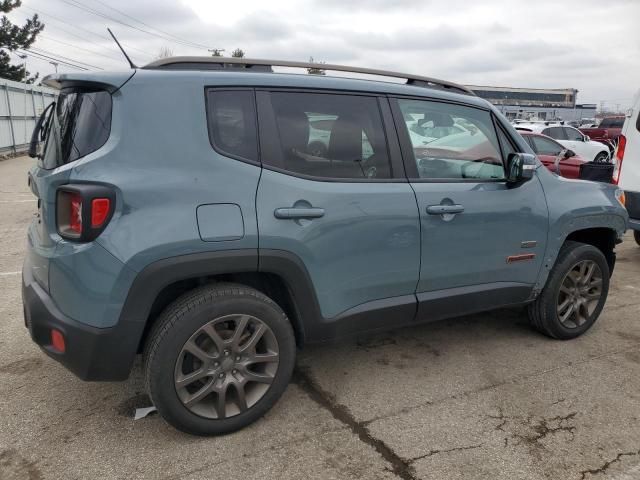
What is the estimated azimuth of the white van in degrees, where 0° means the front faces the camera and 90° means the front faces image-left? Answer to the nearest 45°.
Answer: approximately 180°

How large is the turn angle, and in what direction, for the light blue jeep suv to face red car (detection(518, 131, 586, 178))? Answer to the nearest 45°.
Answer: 0° — it already faces it

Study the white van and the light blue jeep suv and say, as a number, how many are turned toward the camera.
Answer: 0

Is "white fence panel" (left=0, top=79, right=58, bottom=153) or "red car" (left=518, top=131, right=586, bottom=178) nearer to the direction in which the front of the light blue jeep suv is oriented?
the red car

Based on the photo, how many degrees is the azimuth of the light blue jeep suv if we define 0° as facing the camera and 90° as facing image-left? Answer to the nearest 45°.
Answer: approximately 225°

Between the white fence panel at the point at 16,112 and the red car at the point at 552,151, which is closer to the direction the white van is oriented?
the red car

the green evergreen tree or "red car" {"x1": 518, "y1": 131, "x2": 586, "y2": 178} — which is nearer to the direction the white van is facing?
the red car

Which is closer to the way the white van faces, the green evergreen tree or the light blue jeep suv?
the green evergreen tree

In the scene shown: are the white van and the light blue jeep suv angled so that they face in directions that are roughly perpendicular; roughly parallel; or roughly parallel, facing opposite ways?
roughly parallel

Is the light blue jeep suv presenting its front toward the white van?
yes

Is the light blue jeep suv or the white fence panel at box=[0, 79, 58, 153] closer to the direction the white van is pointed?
the white fence panel

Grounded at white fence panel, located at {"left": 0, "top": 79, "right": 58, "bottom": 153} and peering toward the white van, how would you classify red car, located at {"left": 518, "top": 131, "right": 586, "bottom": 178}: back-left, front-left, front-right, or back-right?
front-left

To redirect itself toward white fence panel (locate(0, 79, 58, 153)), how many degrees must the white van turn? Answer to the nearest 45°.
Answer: approximately 90° to its left

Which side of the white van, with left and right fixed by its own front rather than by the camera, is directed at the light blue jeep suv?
back
